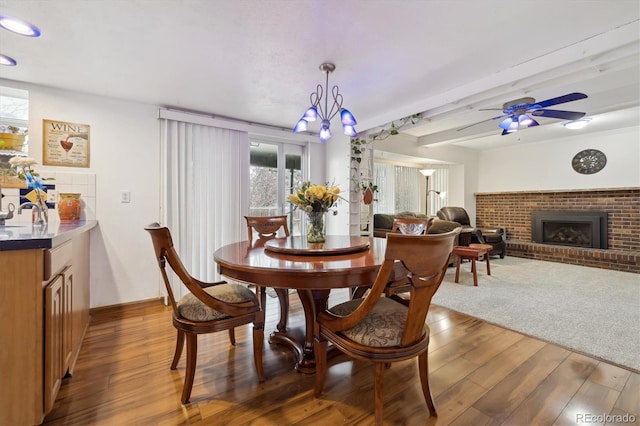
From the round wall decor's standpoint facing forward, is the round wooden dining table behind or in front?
in front

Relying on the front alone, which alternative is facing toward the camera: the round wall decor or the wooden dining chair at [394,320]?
the round wall decor

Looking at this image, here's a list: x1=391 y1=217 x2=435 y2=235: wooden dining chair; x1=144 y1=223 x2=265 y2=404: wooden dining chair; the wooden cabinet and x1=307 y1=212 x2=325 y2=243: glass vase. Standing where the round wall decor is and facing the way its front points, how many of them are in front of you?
4

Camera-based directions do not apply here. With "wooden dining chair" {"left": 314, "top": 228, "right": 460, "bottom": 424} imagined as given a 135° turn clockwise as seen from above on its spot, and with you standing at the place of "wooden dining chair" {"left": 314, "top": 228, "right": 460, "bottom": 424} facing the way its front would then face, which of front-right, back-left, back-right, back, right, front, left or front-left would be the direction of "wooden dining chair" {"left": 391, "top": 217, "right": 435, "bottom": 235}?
left

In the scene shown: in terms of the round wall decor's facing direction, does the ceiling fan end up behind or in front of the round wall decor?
in front

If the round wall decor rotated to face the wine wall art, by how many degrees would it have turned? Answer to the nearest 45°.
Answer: approximately 45° to its right

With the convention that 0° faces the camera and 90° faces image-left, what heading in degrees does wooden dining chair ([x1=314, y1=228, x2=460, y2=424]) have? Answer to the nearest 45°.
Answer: approximately 135°

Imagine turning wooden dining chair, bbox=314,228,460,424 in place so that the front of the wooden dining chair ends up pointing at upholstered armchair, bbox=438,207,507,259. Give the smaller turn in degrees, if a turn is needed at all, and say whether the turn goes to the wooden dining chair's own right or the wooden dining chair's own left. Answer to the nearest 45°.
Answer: approximately 45° to the wooden dining chair's own right

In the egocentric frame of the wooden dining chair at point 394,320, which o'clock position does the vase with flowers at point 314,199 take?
The vase with flowers is roughly at 12 o'clock from the wooden dining chair.

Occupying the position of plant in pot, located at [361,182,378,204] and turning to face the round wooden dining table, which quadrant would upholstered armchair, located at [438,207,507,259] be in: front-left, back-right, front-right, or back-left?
back-left

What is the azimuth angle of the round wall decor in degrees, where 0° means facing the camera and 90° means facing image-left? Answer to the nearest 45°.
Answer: approximately 0°

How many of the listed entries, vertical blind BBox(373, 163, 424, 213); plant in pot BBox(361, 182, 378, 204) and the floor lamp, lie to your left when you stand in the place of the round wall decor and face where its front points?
0

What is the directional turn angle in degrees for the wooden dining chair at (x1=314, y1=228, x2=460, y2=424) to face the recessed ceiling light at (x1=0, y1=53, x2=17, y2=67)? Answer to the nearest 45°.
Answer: approximately 45° to its left

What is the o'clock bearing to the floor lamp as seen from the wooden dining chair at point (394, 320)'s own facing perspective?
The floor lamp is roughly at 2 o'clock from the wooden dining chair.

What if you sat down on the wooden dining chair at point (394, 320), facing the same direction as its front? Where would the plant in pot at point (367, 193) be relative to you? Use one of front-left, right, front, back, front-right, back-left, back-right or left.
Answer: front-right

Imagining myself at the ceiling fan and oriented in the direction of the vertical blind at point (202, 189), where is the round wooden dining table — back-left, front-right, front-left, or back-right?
front-left

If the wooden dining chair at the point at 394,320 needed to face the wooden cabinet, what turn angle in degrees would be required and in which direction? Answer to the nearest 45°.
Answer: approximately 45° to its left

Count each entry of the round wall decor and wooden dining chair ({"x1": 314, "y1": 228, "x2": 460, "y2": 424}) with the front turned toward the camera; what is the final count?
1

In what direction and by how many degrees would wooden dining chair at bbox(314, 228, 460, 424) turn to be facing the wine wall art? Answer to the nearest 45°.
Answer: approximately 45° to its left

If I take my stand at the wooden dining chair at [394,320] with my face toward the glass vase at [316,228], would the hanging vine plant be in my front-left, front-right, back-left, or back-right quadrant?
front-right
